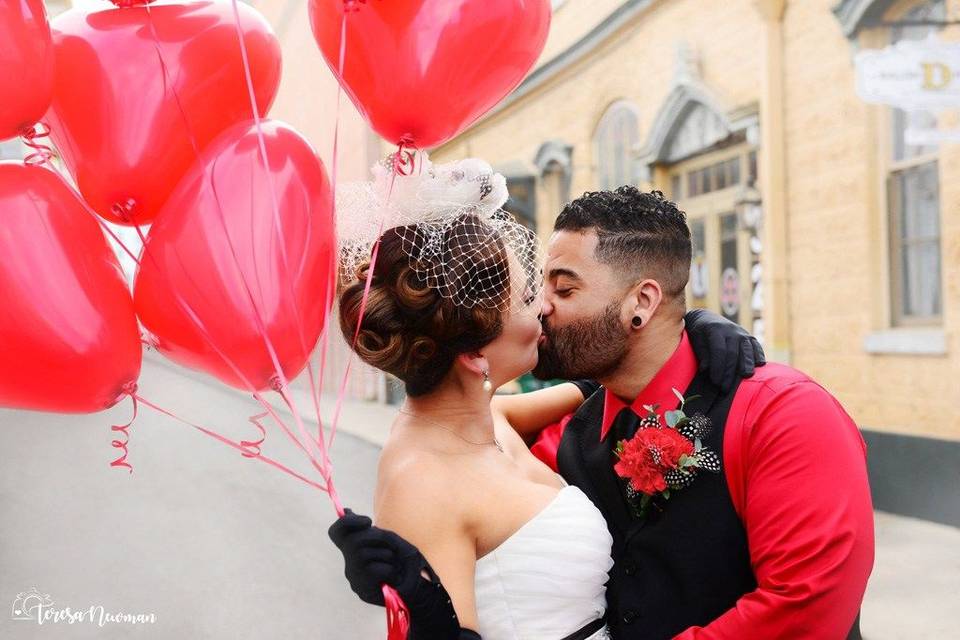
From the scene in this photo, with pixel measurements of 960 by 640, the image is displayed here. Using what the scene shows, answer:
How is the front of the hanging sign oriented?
toward the camera

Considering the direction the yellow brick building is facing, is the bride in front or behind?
in front

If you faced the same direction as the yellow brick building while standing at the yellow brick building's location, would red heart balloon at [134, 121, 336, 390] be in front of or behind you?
in front

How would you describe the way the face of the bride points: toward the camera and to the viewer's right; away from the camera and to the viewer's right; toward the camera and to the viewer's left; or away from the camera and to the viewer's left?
away from the camera and to the viewer's right

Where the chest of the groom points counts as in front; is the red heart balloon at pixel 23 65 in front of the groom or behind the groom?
in front

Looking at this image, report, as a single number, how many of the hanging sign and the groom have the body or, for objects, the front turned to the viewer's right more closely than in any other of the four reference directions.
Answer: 0

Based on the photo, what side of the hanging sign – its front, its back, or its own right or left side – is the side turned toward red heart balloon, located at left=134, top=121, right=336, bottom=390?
front

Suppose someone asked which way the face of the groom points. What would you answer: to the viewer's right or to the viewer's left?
to the viewer's left

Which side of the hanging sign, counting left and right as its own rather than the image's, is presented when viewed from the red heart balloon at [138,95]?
front

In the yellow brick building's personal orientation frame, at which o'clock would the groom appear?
The groom is roughly at 11 o'clock from the yellow brick building.

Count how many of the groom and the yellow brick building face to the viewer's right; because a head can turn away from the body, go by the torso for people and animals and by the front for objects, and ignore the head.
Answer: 0

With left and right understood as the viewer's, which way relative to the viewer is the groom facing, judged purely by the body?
facing the viewer and to the left of the viewer

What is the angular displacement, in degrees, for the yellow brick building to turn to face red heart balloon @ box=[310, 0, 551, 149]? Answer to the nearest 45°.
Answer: approximately 45° to its left

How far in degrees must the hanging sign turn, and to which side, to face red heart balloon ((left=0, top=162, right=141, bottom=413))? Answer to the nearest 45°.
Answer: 0° — it already faces it
